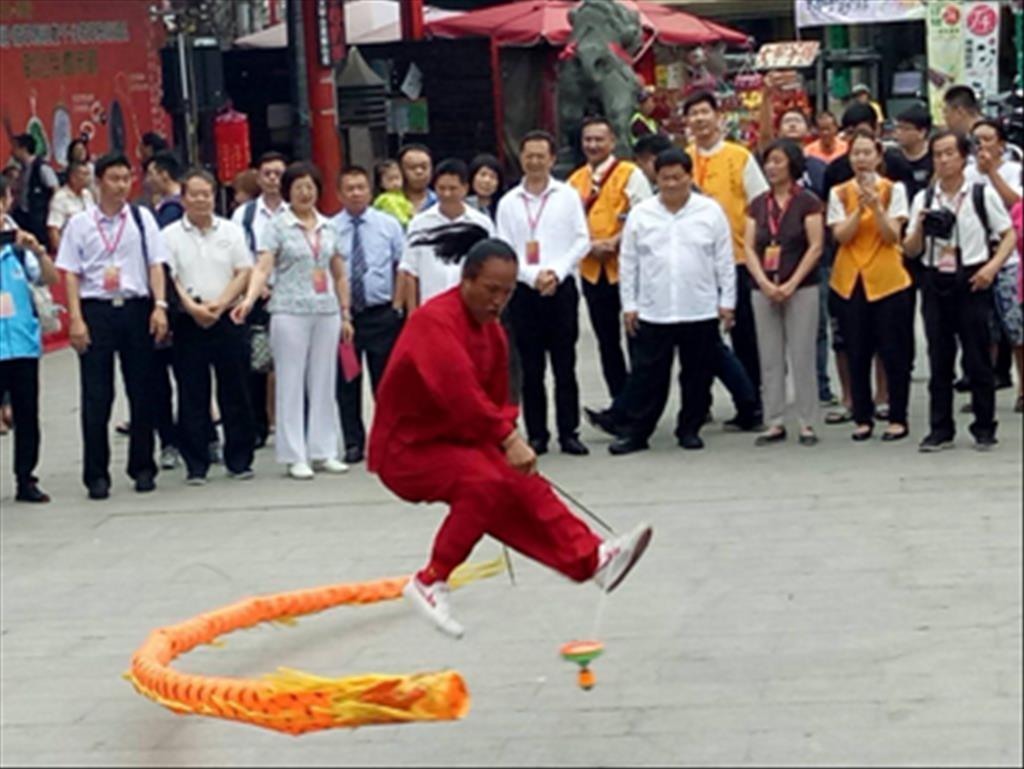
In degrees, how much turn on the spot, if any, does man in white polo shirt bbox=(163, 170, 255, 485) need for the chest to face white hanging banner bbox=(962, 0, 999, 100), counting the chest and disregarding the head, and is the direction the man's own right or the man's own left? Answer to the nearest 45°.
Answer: approximately 135° to the man's own left

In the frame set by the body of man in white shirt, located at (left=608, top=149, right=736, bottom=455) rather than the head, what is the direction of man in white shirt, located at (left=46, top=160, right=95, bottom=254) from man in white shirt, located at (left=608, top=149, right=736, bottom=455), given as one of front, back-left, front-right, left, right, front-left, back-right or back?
back-right

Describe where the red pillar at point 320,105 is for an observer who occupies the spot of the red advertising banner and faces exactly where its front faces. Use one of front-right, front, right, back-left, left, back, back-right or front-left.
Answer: back-left

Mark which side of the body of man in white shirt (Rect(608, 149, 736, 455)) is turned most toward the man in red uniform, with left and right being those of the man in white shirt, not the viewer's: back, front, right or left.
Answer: front

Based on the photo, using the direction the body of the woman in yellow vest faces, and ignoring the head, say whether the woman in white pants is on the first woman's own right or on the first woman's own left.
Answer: on the first woman's own right

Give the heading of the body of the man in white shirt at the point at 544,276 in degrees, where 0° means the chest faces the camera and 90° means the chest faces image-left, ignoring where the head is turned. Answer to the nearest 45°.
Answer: approximately 0°

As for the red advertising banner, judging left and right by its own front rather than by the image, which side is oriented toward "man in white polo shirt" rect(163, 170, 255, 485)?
front

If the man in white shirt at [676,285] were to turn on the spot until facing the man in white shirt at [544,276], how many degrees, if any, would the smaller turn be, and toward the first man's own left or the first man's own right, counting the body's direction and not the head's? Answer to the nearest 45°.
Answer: approximately 90° to the first man's own right

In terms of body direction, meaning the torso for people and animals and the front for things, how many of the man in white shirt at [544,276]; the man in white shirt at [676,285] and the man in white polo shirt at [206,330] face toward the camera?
3
